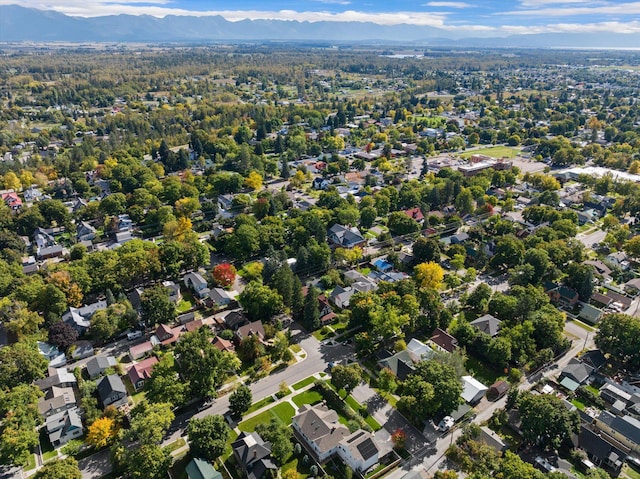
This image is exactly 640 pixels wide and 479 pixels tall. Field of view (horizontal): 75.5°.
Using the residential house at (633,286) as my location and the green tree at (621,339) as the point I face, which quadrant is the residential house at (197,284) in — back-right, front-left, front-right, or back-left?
front-right

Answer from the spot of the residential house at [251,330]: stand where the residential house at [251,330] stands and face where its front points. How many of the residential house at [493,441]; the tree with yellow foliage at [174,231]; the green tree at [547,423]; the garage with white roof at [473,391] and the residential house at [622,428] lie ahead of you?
4

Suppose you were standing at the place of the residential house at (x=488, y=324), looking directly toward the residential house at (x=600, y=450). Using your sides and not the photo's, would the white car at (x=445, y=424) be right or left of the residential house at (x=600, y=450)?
right

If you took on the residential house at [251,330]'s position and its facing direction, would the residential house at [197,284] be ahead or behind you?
behind

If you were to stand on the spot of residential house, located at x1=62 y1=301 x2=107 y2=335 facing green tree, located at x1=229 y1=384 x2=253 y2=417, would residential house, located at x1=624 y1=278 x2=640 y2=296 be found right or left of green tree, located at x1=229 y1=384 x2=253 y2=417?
left

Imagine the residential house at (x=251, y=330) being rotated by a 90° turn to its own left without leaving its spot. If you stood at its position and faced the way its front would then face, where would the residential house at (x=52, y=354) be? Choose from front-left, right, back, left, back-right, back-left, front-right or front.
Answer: back-left

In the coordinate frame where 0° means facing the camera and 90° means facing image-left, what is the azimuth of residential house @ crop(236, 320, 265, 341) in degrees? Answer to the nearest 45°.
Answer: approximately 315°

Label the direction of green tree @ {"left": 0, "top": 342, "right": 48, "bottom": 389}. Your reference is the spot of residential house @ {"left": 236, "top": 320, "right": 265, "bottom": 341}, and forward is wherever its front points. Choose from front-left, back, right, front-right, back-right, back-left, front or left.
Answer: back-right

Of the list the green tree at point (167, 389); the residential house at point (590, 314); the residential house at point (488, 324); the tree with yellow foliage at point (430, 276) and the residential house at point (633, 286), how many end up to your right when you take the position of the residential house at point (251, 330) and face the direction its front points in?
1

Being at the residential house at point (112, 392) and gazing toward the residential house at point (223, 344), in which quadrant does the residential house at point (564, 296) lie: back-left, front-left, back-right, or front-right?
front-right

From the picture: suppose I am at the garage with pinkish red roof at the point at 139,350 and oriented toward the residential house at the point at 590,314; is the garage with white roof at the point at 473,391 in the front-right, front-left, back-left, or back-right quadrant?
front-right

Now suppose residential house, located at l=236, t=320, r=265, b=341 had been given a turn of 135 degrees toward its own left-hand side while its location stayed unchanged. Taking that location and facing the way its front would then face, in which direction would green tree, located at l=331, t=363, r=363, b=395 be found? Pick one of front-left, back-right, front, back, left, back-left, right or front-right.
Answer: back-right

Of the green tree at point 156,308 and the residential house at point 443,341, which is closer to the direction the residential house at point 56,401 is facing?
the residential house

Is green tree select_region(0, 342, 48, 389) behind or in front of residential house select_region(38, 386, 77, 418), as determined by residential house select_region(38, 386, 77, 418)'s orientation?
behind

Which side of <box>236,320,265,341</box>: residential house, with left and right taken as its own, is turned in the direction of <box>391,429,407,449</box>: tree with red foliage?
front

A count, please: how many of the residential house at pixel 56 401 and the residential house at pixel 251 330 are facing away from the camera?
0

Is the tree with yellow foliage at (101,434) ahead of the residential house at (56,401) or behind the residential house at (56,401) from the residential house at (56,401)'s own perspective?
ahead
